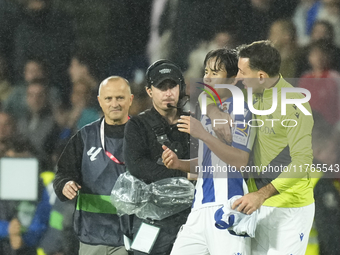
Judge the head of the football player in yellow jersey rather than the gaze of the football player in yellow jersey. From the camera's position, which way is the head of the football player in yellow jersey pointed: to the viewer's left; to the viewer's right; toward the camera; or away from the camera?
to the viewer's left

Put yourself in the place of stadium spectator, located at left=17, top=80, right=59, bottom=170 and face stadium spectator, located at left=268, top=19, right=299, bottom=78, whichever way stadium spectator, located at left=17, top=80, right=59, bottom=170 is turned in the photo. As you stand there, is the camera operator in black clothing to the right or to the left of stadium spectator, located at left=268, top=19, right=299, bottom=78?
right

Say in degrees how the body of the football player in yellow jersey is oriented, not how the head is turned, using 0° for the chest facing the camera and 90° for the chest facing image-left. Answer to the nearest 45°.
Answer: approximately 45°

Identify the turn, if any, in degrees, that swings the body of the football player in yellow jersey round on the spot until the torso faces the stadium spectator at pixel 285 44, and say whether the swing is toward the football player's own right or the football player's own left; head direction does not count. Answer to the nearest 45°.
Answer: approximately 135° to the football player's own right

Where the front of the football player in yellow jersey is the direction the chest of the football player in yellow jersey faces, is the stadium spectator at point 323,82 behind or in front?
behind

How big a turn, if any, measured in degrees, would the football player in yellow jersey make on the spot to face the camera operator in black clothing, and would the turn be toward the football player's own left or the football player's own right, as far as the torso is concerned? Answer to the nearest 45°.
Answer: approximately 45° to the football player's own right

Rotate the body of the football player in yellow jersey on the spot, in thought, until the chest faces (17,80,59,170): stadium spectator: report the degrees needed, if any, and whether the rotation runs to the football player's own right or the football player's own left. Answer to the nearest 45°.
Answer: approximately 45° to the football player's own right

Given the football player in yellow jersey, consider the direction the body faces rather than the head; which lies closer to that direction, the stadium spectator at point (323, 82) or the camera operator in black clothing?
the camera operator in black clothing

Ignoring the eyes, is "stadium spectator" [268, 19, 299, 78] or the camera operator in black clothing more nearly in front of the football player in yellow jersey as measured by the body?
the camera operator in black clothing
